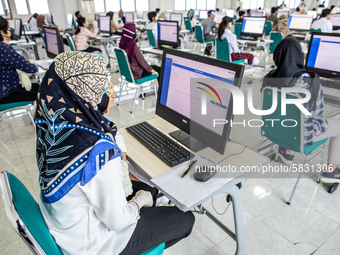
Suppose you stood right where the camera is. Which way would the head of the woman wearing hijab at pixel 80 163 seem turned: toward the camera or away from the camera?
away from the camera

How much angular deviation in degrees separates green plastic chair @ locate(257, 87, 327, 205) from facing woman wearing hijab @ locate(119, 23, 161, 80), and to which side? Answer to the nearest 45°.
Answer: approximately 90° to its left

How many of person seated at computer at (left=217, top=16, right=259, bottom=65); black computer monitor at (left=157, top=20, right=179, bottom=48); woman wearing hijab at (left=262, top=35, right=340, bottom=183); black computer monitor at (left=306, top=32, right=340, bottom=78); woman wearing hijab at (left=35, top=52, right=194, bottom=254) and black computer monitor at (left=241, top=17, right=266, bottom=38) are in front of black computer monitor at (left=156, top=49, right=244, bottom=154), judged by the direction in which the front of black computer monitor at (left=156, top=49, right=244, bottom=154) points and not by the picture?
1

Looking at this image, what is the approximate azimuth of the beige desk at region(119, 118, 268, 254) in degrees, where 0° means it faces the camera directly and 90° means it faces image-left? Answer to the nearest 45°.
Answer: approximately 45°

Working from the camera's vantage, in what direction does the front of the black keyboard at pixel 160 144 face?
facing the viewer and to the left of the viewer

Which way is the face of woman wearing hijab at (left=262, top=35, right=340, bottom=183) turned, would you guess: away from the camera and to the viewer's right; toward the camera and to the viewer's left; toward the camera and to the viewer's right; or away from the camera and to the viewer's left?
away from the camera and to the viewer's right

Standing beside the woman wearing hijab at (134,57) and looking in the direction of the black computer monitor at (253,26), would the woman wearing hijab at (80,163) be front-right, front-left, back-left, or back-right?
back-right

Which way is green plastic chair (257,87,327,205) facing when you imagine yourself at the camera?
facing away from the viewer and to the right of the viewer

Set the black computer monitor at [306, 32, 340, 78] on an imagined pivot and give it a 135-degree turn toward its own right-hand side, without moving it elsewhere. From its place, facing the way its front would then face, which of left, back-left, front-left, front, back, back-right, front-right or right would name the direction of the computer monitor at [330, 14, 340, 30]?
front

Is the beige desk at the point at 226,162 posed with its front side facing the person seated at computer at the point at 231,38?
no

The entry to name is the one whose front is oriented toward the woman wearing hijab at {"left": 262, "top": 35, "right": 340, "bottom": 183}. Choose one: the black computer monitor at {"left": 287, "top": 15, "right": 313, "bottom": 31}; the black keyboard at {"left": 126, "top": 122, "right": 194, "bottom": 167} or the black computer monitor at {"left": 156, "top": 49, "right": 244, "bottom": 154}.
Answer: the black computer monitor at {"left": 287, "top": 15, "right": 313, "bottom": 31}

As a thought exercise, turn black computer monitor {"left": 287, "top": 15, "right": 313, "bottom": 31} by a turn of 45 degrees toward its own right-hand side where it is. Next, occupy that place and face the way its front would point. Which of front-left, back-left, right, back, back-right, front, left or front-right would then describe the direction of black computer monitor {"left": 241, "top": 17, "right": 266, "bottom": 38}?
front

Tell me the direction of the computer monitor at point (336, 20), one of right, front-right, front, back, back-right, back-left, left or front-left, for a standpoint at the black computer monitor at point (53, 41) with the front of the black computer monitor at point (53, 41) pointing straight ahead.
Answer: back-left

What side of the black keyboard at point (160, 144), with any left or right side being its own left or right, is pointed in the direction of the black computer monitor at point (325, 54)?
back

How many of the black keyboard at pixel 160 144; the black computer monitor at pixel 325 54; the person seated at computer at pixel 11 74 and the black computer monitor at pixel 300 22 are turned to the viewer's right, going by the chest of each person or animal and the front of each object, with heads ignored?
1

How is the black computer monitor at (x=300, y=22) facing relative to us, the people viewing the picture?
facing the viewer

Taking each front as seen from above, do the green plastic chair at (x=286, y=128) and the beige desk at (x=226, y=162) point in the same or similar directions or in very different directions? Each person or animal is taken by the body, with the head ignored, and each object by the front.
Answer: very different directions

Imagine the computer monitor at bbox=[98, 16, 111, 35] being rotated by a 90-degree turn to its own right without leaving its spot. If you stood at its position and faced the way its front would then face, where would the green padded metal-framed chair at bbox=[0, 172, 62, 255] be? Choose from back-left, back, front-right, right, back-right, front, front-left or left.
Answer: back-left

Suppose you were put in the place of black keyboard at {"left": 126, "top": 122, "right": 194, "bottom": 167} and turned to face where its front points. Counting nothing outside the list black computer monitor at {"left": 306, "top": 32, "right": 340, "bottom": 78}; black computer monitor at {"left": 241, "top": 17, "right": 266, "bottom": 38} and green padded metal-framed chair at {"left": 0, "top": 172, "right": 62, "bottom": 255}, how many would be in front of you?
1
